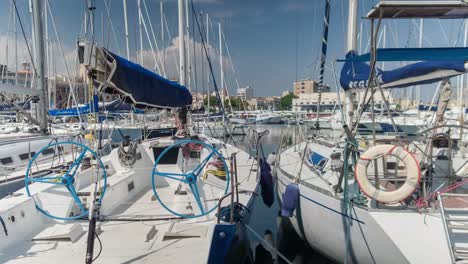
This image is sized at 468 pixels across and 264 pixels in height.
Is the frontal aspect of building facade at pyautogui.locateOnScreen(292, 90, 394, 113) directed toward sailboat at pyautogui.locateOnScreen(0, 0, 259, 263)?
yes

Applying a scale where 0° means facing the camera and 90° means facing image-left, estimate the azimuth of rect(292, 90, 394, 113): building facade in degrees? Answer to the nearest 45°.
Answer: approximately 0°
